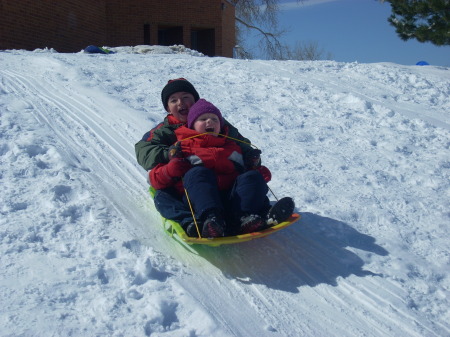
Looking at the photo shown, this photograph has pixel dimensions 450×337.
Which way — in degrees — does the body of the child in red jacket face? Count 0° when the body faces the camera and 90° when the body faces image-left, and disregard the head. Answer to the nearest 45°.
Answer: approximately 0°

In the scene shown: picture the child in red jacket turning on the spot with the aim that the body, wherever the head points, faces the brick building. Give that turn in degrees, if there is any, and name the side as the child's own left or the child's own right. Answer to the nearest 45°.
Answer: approximately 180°

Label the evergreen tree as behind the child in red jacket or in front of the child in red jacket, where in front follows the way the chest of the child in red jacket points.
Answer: behind
